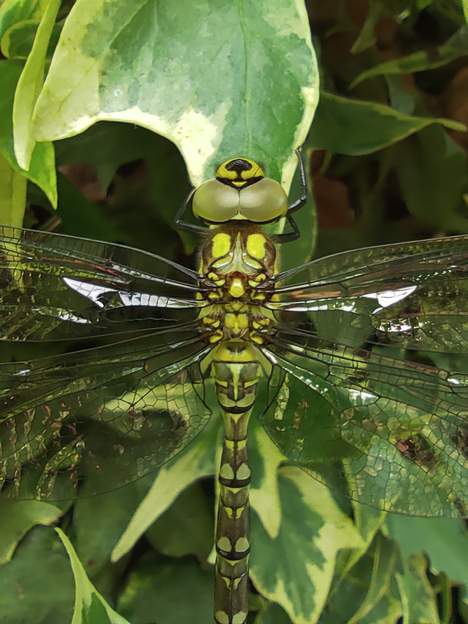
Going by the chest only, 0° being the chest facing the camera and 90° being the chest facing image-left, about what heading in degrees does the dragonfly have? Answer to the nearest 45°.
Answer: approximately 180°
